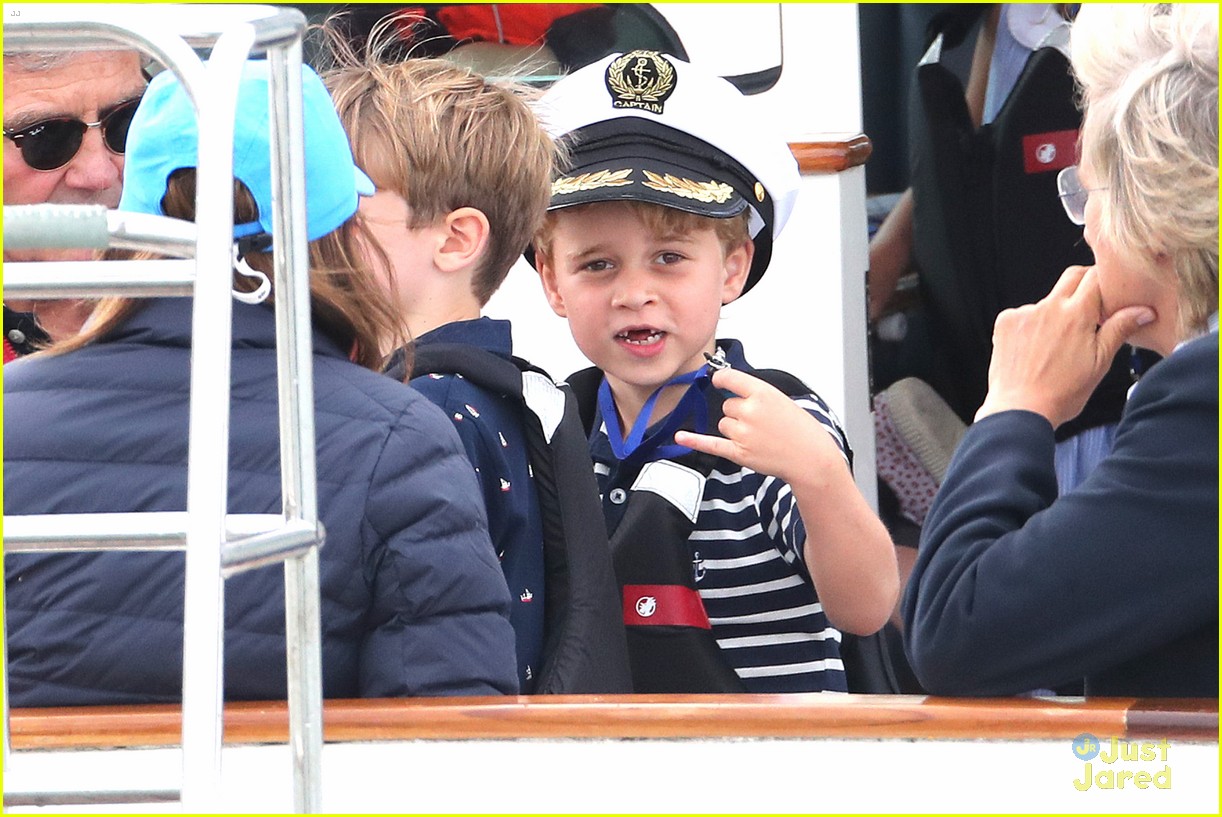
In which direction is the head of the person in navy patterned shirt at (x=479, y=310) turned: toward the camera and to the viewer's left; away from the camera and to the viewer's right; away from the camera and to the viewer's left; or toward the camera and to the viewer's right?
away from the camera and to the viewer's left

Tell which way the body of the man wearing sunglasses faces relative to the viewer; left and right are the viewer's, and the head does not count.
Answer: facing the viewer and to the right of the viewer

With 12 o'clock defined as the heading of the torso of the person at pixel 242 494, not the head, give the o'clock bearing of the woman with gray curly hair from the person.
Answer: The woman with gray curly hair is roughly at 2 o'clock from the person.

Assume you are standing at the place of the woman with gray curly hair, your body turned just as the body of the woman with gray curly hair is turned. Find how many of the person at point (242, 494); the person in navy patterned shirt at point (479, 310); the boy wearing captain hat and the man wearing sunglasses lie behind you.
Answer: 0

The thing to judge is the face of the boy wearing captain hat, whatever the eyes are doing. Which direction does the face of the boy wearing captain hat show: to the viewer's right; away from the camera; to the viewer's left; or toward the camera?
toward the camera

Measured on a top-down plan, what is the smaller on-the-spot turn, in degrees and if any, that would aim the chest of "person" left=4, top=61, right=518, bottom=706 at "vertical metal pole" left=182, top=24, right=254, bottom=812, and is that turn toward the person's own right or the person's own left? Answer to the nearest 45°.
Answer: approximately 135° to the person's own right

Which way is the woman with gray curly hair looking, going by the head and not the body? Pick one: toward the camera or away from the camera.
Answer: away from the camera

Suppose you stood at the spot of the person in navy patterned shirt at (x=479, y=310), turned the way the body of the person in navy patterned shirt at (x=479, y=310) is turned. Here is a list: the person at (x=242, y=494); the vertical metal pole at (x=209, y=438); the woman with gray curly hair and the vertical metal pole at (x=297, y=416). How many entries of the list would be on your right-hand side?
0

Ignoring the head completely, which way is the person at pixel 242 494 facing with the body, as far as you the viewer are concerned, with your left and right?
facing away from the viewer and to the right of the viewer
